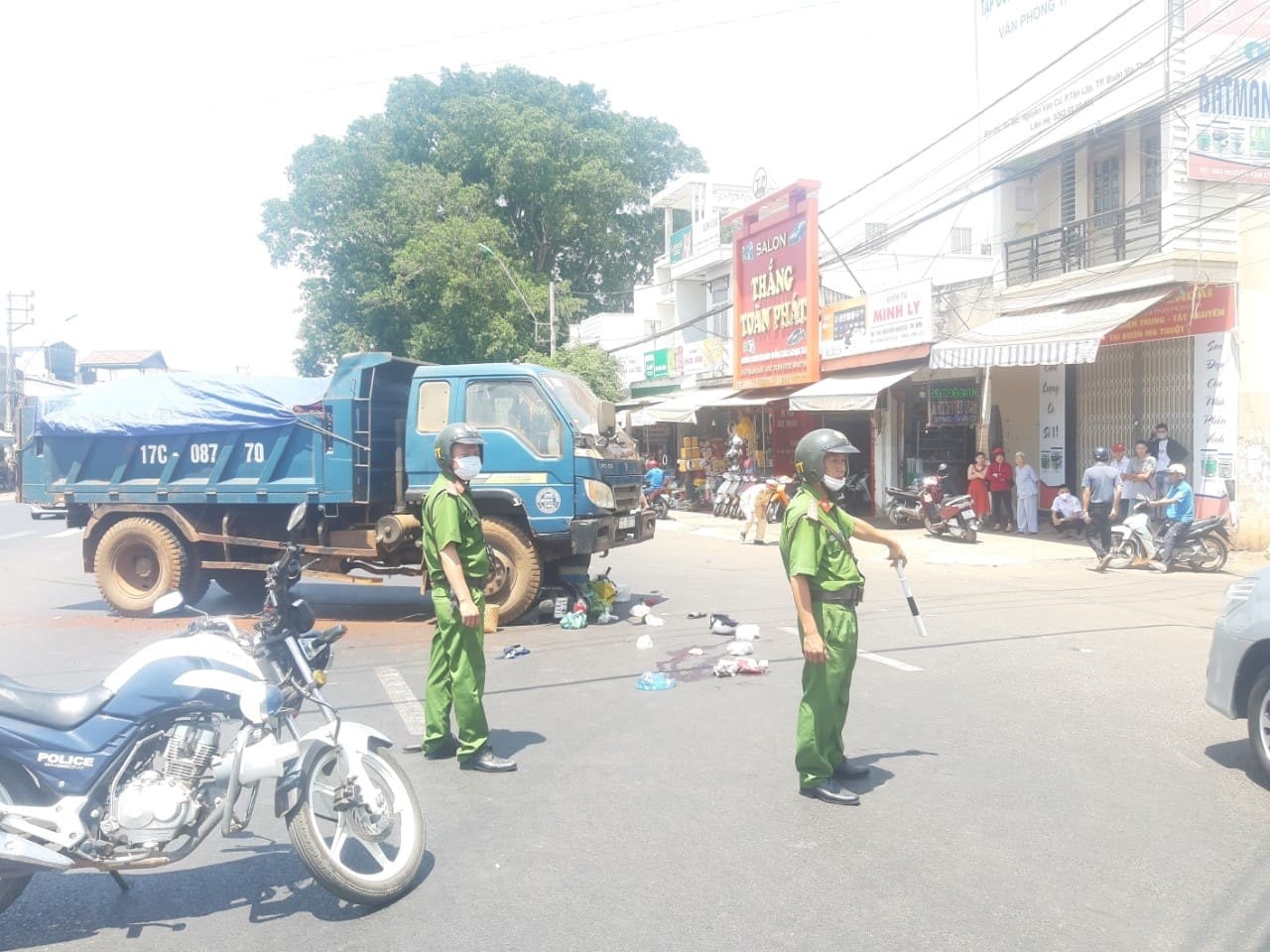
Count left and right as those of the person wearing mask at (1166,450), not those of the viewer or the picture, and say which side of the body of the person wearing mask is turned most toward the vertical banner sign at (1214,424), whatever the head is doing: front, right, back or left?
left

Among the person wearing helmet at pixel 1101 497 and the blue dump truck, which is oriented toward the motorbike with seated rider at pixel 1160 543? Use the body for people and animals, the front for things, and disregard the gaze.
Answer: the blue dump truck

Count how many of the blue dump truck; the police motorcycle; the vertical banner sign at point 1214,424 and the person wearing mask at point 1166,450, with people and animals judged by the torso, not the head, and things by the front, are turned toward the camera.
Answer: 2

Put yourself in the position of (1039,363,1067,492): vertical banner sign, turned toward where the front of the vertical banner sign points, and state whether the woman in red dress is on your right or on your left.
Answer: on your right

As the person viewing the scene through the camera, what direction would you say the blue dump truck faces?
facing to the right of the viewer

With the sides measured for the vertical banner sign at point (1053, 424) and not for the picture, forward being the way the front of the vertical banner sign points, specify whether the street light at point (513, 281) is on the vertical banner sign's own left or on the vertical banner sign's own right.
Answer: on the vertical banner sign's own right

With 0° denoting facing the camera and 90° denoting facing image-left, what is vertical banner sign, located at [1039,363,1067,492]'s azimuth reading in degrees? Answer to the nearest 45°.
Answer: approximately 0°

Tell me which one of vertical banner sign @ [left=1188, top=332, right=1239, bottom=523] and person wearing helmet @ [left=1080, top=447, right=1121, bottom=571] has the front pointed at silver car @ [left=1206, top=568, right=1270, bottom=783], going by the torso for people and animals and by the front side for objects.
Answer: the vertical banner sign
